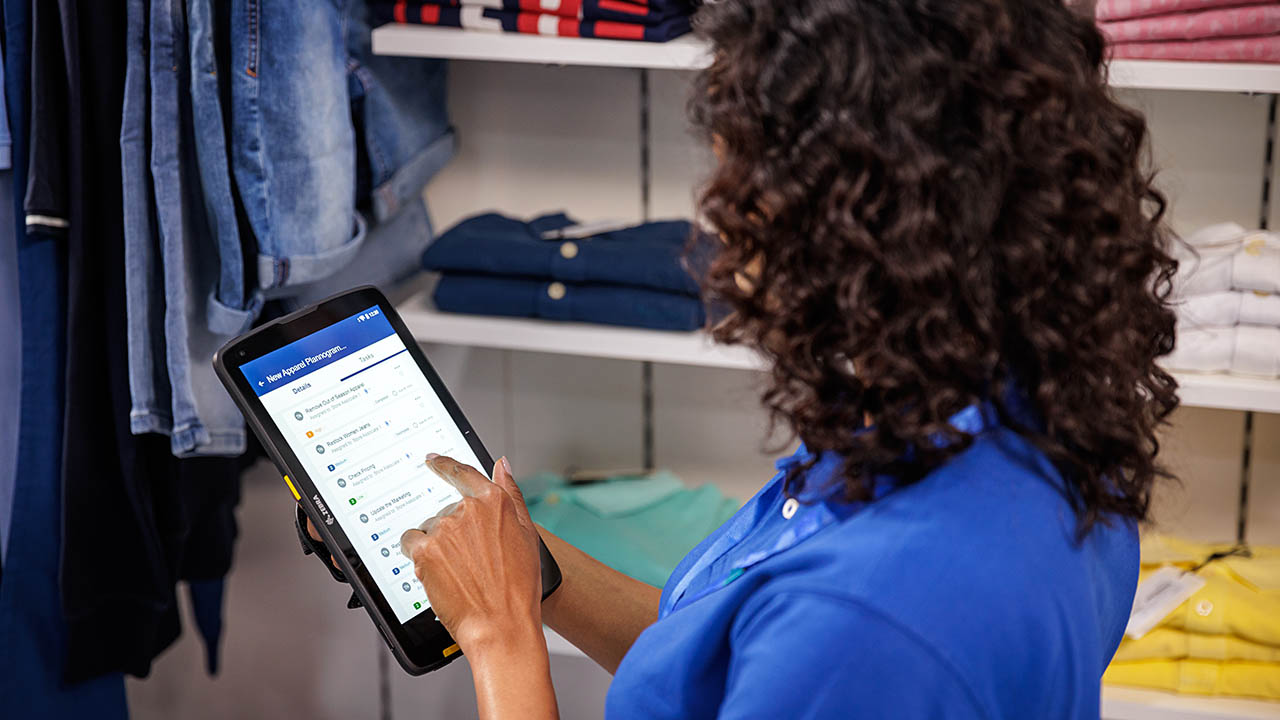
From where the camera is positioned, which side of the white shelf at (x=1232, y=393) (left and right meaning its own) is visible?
front

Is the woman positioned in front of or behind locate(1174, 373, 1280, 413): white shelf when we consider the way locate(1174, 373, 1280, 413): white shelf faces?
in front

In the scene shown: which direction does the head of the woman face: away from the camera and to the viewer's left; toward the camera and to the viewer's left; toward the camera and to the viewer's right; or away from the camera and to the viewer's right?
away from the camera and to the viewer's left
